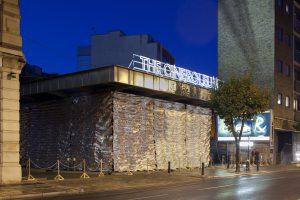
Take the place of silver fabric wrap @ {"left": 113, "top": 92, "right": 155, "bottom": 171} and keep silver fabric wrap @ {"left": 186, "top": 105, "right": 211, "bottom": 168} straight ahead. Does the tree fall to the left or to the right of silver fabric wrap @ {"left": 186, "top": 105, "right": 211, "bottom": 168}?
right

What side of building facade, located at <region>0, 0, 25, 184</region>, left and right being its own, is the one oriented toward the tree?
left

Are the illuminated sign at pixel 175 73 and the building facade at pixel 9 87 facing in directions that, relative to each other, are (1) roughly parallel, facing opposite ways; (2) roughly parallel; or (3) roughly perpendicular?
roughly parallel

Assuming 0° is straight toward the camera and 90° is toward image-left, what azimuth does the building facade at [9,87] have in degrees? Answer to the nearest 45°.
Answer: approximately 315°

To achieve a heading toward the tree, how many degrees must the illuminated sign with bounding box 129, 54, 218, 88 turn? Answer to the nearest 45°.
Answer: approximately 45° to its left

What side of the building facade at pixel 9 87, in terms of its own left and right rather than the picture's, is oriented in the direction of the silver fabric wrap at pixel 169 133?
left

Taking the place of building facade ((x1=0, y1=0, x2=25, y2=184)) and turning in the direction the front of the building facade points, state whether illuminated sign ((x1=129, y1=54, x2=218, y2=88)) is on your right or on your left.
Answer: on your left

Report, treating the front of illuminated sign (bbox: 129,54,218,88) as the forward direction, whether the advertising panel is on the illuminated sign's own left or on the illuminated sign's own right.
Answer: on the illuminated sign's own left
